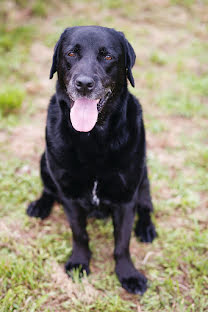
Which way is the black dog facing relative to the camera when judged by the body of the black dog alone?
toward the camera
